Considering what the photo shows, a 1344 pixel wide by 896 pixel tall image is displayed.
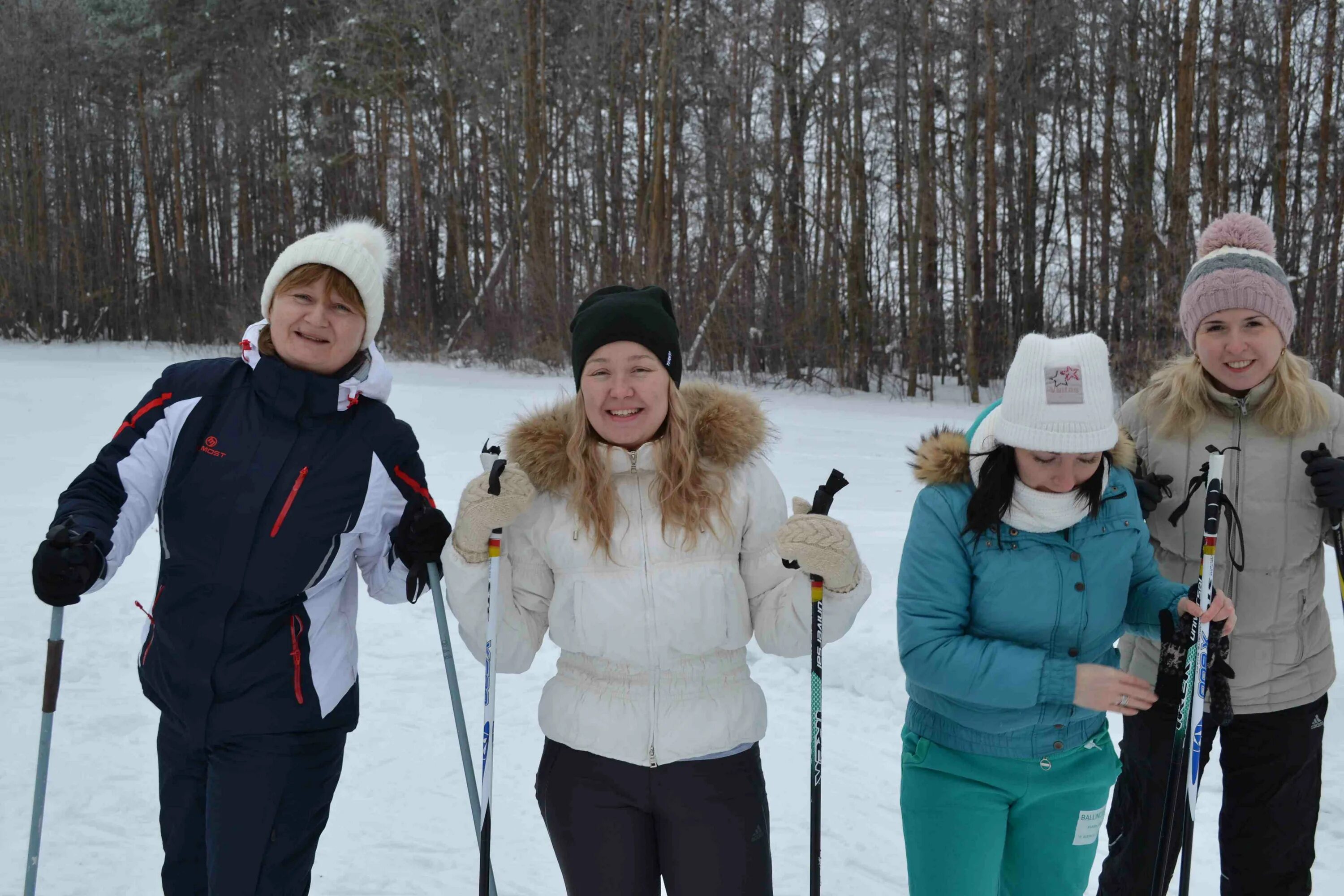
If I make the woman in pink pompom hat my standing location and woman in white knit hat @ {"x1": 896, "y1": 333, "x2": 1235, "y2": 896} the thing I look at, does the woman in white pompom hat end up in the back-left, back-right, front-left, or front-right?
front-right

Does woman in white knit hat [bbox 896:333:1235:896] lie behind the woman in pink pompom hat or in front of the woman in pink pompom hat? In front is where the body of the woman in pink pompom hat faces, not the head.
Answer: in front

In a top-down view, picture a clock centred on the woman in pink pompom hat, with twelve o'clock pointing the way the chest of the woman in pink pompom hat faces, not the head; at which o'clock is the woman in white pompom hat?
The woman in white pompom hat is roughly at 2 o'clock from the woman in pink pompom hat.

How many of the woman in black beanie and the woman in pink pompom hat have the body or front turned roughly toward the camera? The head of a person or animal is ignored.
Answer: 2

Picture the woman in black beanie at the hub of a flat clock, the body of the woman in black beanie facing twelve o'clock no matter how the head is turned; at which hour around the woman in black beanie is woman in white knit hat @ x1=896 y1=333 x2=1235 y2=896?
The woman in white knit hat is roughly at 9 o'clock from the woman in black beanie.

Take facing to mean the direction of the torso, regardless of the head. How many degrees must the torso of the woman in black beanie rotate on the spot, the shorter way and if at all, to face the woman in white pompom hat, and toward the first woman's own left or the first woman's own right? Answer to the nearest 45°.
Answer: approximately 90° to the first woman's own right

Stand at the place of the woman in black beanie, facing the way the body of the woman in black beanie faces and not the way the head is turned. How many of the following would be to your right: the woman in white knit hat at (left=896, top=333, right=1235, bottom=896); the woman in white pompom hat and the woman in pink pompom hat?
1

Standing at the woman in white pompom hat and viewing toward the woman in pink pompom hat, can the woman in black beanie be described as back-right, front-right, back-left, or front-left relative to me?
front-right

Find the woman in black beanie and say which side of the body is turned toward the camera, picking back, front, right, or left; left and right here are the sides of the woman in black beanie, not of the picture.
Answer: front

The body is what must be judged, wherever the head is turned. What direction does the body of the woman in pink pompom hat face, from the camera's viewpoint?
toward the camera
